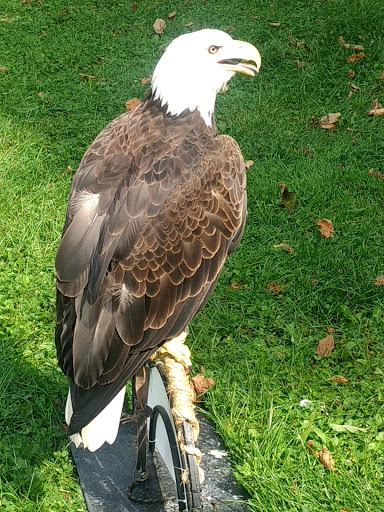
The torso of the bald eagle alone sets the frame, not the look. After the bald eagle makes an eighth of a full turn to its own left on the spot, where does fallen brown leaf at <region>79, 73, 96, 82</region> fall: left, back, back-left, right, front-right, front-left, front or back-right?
front

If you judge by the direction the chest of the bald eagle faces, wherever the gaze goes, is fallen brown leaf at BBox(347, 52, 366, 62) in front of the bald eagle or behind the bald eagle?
in front

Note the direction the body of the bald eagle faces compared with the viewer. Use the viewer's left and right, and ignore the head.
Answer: facing away from the viewer and to the right of the viewer

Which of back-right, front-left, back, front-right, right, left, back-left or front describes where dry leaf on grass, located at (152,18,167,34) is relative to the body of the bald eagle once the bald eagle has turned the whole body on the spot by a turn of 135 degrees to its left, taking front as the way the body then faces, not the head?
right
